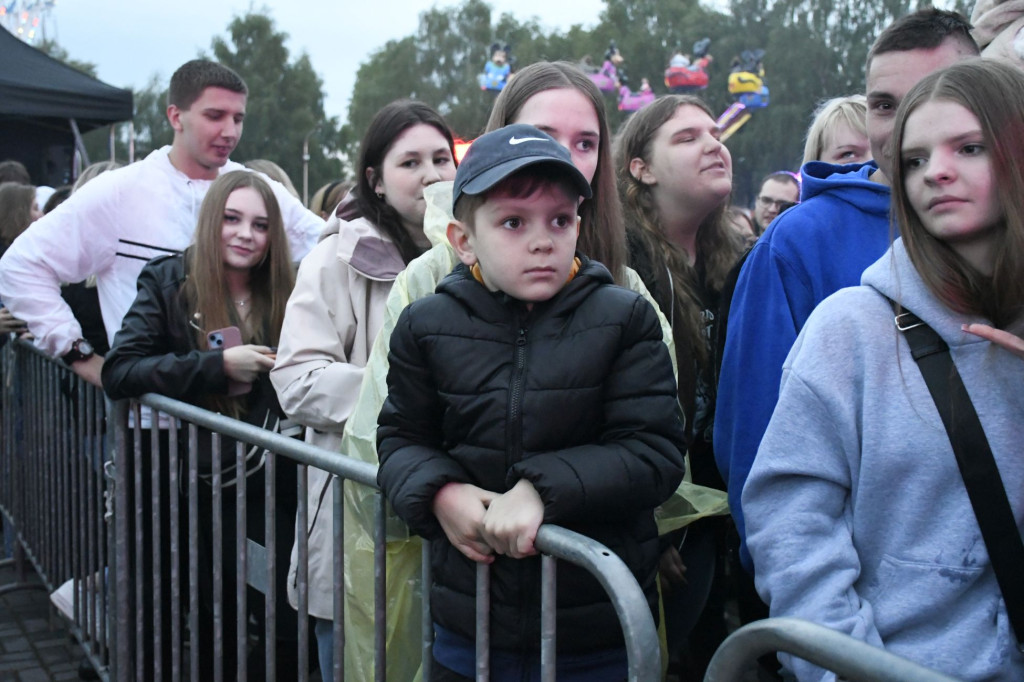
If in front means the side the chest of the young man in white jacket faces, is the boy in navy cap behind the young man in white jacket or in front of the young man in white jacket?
in front

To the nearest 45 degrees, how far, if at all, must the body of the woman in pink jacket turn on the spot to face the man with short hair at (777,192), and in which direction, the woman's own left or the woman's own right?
approximately 90° to the woman's own left

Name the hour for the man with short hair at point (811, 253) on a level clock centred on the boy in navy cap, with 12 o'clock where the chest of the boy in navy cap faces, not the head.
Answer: The man with short hair is roughly at 8 o'clock from the boy in navy cap.

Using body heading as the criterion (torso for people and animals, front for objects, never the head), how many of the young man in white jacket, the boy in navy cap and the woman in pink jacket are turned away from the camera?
0

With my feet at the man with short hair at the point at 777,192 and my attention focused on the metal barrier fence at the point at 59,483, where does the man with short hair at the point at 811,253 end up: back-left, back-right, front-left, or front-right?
front-left

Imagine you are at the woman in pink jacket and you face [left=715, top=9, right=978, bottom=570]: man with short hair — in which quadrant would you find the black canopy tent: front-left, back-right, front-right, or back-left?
back-left

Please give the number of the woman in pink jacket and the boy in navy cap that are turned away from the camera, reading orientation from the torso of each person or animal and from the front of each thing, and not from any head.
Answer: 0

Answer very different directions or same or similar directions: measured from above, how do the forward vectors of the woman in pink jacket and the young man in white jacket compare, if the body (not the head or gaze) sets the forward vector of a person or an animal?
same or similar directions

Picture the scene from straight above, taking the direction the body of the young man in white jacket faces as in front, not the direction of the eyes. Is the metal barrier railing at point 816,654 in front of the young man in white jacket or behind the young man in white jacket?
in front

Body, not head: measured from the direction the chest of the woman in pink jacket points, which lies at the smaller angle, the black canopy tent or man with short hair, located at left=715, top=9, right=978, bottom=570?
the man with short hair

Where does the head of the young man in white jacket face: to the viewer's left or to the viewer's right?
to the viewer's right

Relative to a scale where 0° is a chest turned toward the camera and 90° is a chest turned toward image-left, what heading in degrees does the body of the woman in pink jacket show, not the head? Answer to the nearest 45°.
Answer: approximately 315°

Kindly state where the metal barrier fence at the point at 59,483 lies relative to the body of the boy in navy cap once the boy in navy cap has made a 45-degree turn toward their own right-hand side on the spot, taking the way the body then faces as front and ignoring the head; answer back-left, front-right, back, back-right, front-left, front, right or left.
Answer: right

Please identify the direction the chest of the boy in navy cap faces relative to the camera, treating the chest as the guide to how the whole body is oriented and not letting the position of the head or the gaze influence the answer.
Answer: toward the camera

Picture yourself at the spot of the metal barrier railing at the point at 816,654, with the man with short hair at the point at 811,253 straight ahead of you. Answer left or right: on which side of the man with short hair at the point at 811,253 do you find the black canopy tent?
left
